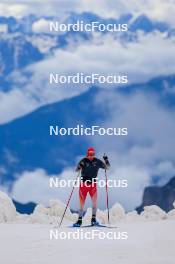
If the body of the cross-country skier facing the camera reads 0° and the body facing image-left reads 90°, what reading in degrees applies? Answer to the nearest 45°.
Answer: approximately 0°
